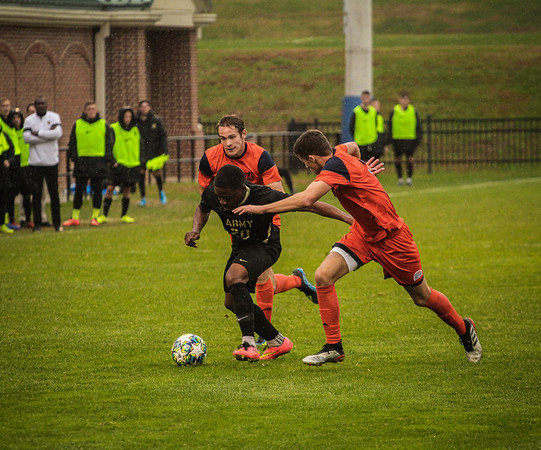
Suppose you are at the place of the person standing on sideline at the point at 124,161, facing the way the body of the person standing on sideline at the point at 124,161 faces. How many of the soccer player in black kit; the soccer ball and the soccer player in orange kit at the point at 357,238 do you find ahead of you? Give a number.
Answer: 3

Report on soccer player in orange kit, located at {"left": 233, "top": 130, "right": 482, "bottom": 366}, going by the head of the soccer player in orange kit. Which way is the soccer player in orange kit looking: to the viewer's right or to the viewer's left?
to the viewer's left

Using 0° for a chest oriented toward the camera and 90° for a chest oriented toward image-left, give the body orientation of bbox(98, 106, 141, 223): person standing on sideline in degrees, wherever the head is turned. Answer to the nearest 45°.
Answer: approximately 0°

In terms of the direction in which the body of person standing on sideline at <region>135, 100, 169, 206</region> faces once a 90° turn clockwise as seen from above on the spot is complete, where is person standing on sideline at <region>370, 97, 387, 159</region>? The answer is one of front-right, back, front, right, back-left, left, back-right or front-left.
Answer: right

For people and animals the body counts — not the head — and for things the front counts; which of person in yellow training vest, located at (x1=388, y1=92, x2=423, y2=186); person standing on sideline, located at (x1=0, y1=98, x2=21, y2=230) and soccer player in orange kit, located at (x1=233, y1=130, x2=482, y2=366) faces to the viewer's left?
the soccer player in orange kit

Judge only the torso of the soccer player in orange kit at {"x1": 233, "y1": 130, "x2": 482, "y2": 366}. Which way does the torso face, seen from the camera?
to the viewer's left

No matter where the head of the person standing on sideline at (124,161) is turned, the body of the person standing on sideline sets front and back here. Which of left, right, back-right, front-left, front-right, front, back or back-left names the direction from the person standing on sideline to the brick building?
back
